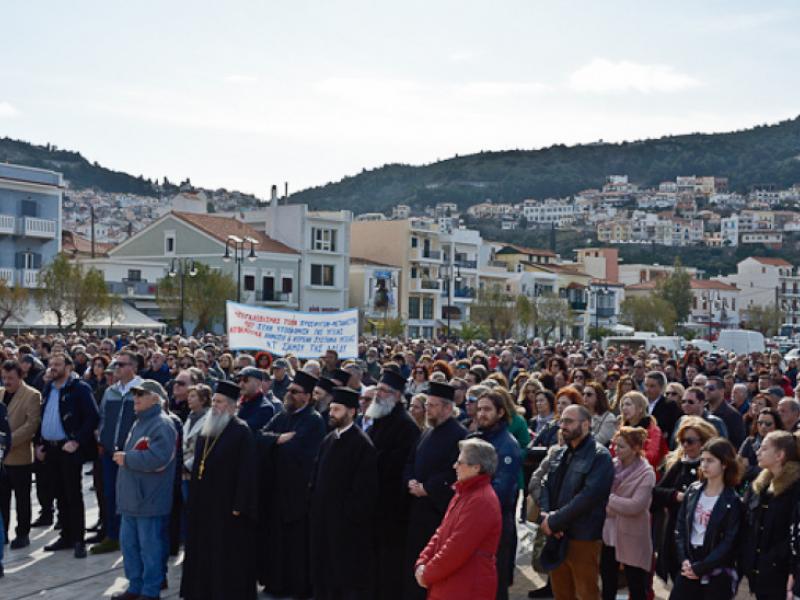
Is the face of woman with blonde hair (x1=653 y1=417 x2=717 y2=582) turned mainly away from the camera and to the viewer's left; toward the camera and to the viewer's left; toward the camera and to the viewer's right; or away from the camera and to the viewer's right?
toward the camera and to the viewer's left

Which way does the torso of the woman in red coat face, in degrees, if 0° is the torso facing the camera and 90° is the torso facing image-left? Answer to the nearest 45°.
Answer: approximately 90°

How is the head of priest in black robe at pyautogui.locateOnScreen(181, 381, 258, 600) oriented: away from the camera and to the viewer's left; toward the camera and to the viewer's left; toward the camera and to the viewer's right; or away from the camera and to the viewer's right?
toward the camera and to the viewer's left

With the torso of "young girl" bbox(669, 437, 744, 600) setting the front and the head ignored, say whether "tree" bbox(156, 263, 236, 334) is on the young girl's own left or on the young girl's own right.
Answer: on the young girl's own right

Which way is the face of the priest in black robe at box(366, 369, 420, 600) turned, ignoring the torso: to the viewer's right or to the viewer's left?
to the viewer's left

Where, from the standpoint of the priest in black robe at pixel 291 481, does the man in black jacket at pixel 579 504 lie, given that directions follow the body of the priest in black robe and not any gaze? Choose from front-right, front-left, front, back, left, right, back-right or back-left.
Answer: left

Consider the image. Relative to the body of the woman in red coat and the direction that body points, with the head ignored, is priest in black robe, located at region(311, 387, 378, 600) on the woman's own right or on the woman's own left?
on the woman's own right

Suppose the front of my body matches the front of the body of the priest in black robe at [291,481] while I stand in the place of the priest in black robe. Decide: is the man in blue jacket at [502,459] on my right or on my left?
on my left

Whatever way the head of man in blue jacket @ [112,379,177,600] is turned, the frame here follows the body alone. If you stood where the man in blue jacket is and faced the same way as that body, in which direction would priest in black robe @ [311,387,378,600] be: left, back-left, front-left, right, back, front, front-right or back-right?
back-left

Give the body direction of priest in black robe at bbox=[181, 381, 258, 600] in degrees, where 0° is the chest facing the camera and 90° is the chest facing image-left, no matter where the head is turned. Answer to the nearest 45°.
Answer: approximately 45°

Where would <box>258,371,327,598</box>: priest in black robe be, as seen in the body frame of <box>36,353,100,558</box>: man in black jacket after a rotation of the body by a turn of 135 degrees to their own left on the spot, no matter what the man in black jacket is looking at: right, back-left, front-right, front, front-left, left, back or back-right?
front-right

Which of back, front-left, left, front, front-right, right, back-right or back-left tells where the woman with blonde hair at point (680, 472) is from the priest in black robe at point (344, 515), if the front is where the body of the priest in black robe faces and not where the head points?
back-left

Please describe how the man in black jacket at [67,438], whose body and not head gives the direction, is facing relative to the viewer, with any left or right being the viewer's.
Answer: facing the viewer and to the left of the viewer
